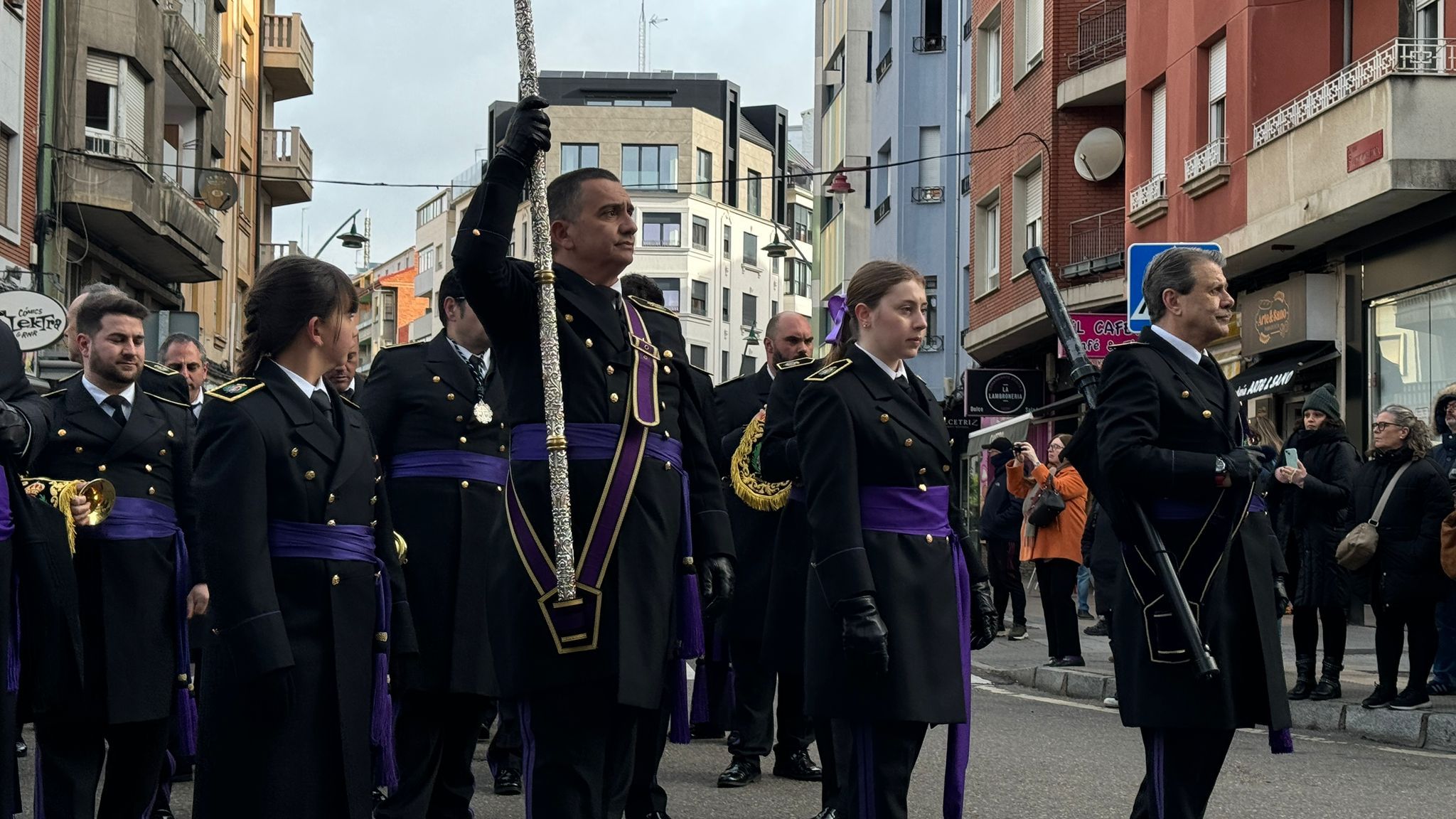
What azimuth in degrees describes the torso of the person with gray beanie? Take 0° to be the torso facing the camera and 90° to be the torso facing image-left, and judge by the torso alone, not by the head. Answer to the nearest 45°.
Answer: approximately 45°

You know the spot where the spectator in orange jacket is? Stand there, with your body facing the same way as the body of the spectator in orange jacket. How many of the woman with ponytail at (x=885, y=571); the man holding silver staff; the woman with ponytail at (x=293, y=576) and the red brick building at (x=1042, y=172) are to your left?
3

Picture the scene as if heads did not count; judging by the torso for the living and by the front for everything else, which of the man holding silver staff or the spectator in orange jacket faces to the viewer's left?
the spectator in orange jacket

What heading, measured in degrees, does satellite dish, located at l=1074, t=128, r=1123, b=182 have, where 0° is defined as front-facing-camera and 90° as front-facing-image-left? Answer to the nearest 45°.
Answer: approximately 45°

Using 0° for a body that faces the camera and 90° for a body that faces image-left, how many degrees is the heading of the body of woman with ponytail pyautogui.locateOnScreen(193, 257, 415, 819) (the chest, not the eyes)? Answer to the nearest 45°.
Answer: approximately 315°

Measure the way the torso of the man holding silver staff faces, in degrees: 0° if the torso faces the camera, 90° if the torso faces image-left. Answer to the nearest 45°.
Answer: approximately 315°

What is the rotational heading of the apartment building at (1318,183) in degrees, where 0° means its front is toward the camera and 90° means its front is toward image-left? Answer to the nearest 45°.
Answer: approximately 45°

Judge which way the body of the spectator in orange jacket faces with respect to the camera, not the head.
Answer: to the viewer's left

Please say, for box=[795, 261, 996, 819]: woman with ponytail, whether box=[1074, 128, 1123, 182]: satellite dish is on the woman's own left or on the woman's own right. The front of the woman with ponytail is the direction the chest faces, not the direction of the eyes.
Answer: on the woman's own left

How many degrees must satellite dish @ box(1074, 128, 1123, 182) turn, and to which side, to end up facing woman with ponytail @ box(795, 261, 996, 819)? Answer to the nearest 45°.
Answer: approximately 45° to its left

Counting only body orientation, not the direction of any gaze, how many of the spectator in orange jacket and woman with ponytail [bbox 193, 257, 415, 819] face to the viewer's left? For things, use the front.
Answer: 1

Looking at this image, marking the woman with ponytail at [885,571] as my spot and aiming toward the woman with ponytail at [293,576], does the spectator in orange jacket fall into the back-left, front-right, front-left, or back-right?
back-right

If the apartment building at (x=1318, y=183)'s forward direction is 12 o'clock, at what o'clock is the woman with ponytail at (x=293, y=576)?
The woman with ponytail is roughly at 11 o'clock from the apartment building.
